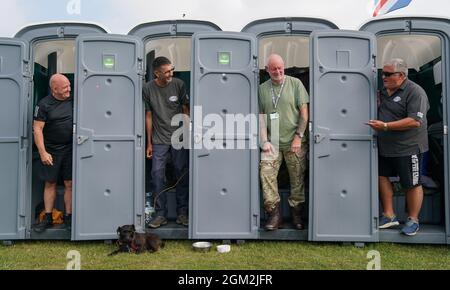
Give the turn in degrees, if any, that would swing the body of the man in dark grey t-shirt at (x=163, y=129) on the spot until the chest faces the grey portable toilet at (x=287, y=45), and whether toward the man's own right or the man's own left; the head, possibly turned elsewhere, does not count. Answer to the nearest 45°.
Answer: approximately 90° to the man's own left

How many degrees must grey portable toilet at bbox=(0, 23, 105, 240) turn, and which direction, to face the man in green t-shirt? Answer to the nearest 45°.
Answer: approximately 45° to its left

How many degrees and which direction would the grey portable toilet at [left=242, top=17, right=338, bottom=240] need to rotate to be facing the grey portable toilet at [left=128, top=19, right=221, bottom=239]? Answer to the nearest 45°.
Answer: approximately 90° to its right

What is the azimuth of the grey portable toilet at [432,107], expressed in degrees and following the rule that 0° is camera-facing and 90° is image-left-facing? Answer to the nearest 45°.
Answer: approximately 0°

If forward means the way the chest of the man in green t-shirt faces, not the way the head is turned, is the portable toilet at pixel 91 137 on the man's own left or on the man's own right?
on the man's own right

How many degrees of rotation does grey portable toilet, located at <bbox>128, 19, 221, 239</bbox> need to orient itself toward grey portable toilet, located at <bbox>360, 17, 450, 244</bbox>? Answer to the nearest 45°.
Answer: approximately 90° to its left
